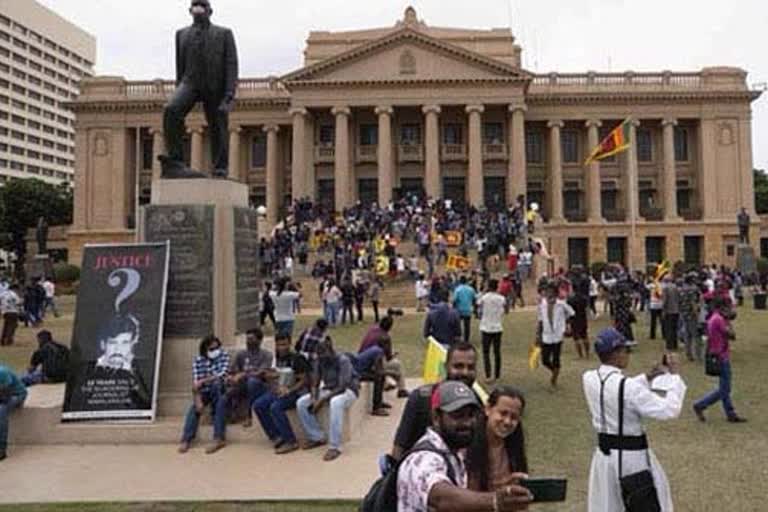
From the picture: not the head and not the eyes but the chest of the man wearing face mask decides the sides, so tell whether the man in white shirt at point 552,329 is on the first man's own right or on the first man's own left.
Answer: on the first man's own left

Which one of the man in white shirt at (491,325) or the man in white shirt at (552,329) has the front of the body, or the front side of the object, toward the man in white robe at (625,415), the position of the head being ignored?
the man in white shirt at (552,329)

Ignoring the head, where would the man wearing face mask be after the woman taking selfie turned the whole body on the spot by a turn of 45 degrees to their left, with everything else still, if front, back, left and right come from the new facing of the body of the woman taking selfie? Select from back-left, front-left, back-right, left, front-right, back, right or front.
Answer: back

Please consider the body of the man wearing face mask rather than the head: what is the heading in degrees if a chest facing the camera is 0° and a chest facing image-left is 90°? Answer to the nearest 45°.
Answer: approximately 0°

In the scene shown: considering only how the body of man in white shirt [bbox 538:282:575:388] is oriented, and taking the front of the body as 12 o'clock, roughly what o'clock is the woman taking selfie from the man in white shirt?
The woman taking selfie is roughly at 12 o'clock from the man in white shirt.

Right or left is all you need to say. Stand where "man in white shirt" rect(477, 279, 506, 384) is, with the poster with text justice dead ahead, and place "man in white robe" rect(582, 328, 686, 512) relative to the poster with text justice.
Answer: left

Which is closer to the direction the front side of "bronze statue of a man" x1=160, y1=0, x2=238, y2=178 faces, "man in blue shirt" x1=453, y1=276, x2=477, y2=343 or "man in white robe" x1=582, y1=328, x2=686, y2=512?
the man in white robe
